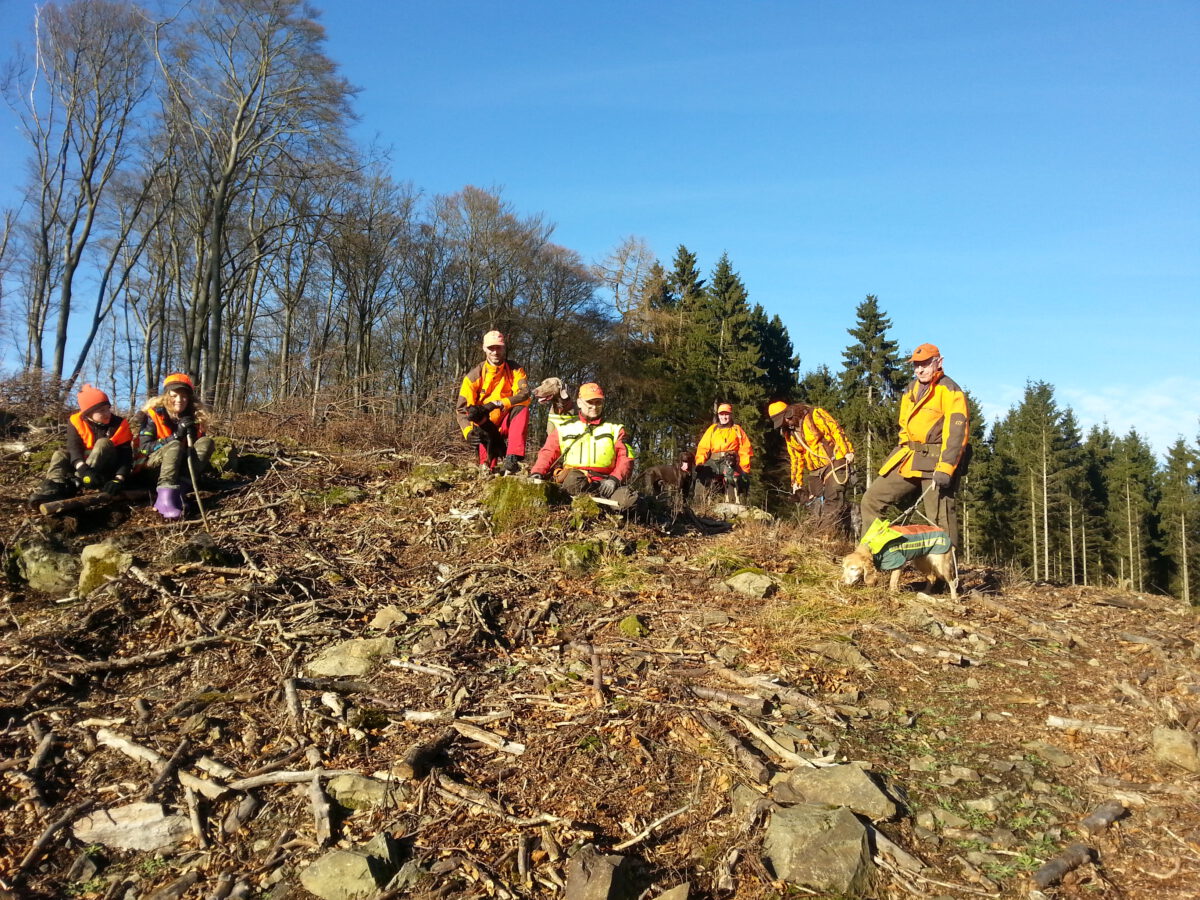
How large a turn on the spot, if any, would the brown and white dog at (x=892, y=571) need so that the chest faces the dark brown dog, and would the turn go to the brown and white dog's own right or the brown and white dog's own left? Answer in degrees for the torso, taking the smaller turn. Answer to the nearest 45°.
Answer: approximately 45° to the brown and white dog's own right

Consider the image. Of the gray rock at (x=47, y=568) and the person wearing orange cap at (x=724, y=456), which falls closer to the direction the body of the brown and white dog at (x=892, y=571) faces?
the gray rock

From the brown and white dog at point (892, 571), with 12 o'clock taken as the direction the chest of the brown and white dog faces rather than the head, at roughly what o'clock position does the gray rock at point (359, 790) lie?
The gray rock is roughly at 10 o'clock from the brown and white dog.

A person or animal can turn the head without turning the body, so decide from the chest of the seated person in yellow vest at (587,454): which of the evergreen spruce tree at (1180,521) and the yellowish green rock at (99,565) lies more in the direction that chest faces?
the yellowish green rock

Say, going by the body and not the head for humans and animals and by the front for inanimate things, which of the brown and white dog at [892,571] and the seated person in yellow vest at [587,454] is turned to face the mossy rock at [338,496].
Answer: the brown and white dog

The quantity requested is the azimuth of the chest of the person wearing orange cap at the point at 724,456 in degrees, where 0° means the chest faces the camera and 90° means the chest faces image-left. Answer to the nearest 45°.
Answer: approximately 0°

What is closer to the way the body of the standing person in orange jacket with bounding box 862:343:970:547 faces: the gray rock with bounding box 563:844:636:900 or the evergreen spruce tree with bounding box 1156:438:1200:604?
the gray rock

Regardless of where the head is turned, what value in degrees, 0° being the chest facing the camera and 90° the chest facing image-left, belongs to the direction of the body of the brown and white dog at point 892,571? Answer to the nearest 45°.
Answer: approximately 90°
